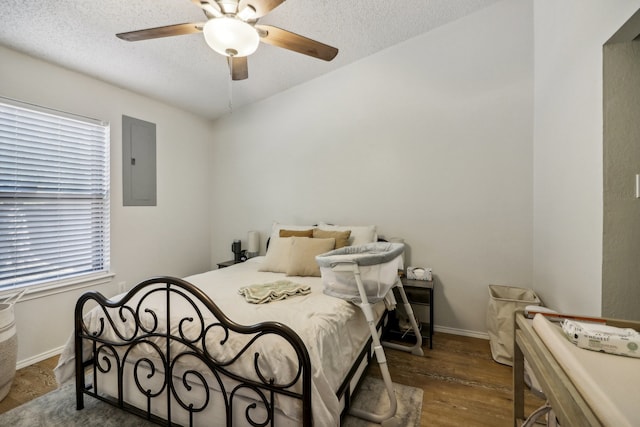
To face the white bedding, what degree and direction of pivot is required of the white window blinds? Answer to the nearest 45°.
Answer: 0° — it already faces it

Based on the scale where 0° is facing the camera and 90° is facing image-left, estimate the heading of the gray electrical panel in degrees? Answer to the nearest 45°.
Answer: approximately 315°

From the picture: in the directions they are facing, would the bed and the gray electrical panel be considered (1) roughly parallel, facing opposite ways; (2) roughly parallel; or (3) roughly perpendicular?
roughly perpendicular

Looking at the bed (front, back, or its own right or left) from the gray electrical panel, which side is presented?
right

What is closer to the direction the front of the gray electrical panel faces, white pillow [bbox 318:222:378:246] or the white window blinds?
the white pillow

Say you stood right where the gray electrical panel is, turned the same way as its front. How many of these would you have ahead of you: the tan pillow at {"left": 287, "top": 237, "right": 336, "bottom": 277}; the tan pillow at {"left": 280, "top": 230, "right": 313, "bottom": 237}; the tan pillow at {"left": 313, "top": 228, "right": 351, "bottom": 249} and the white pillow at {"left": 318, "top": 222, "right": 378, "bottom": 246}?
4

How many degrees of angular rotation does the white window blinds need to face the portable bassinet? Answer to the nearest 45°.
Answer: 0° — it already faces it

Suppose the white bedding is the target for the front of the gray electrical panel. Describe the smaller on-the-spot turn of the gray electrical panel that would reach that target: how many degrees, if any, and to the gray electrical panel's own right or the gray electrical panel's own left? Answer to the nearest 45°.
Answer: approximately 45° to the gray electrical panel's own right

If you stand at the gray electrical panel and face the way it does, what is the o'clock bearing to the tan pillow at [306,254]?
The tan pillow is roughly at 12 o'clock from the gray electrical panel.

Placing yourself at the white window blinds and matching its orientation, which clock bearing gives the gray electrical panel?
The gray electrical panel is roughly at 10 o'clock from the white window blinds.

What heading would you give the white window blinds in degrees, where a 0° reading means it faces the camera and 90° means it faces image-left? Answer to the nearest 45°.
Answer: approximately 315°

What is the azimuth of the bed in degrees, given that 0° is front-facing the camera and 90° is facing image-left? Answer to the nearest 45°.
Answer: approximately 45°

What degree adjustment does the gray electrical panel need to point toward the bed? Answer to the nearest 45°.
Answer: approximately 45° to its right

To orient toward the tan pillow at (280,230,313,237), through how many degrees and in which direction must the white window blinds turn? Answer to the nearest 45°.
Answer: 0° — it already faces it
